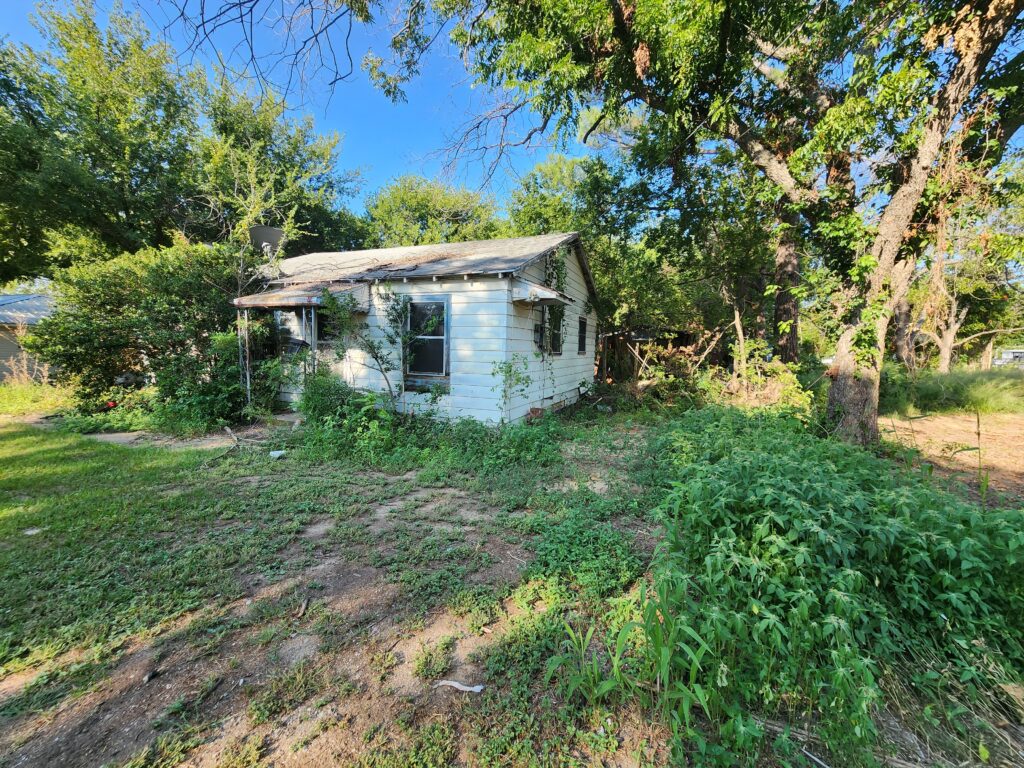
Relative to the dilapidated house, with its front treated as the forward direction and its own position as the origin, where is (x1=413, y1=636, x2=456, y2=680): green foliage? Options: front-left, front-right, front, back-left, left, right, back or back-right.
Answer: front-left

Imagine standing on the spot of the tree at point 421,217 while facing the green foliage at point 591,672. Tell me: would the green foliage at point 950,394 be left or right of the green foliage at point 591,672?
left

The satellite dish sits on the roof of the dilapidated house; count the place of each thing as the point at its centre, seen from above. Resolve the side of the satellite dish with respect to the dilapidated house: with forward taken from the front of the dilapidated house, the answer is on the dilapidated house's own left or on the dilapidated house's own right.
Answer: on the dilapidated house's own right

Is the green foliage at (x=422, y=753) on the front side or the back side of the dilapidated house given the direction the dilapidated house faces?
on the front side

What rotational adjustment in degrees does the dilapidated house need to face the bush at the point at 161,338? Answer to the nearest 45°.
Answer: approximately 45° to its right

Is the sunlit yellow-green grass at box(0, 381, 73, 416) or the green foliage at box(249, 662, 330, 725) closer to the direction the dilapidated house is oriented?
the green foliage

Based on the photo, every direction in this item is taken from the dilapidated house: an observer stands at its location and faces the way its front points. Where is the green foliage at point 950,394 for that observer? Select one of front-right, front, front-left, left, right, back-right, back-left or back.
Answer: back-left

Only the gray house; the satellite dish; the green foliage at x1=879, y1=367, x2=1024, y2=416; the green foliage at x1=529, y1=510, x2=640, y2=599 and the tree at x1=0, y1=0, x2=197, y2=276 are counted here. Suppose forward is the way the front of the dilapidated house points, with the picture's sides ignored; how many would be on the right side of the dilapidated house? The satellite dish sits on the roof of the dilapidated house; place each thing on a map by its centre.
3

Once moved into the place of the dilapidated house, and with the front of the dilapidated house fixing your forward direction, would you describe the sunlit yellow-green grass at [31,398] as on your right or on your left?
on your right

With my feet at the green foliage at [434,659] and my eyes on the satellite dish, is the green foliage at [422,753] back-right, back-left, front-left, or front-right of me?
back-left

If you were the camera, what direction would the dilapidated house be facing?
facing the viewer and to the left of the viewer

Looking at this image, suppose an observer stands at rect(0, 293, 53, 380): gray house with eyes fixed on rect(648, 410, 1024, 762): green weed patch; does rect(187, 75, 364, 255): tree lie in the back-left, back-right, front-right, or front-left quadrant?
front-left

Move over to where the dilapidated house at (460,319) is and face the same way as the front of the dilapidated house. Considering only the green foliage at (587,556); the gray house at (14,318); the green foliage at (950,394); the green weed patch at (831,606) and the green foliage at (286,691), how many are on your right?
1

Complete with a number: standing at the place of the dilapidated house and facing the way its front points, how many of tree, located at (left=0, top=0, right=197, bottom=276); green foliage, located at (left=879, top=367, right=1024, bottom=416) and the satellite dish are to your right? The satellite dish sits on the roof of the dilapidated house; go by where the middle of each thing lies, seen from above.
2

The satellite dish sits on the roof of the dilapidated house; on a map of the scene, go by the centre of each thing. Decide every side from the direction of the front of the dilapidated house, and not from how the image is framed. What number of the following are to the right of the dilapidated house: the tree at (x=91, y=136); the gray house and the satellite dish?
3

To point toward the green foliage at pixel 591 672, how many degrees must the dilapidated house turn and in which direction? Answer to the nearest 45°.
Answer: approximately 45° to its left

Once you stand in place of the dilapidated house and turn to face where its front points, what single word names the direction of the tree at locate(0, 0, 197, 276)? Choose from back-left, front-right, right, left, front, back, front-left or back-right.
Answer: right
